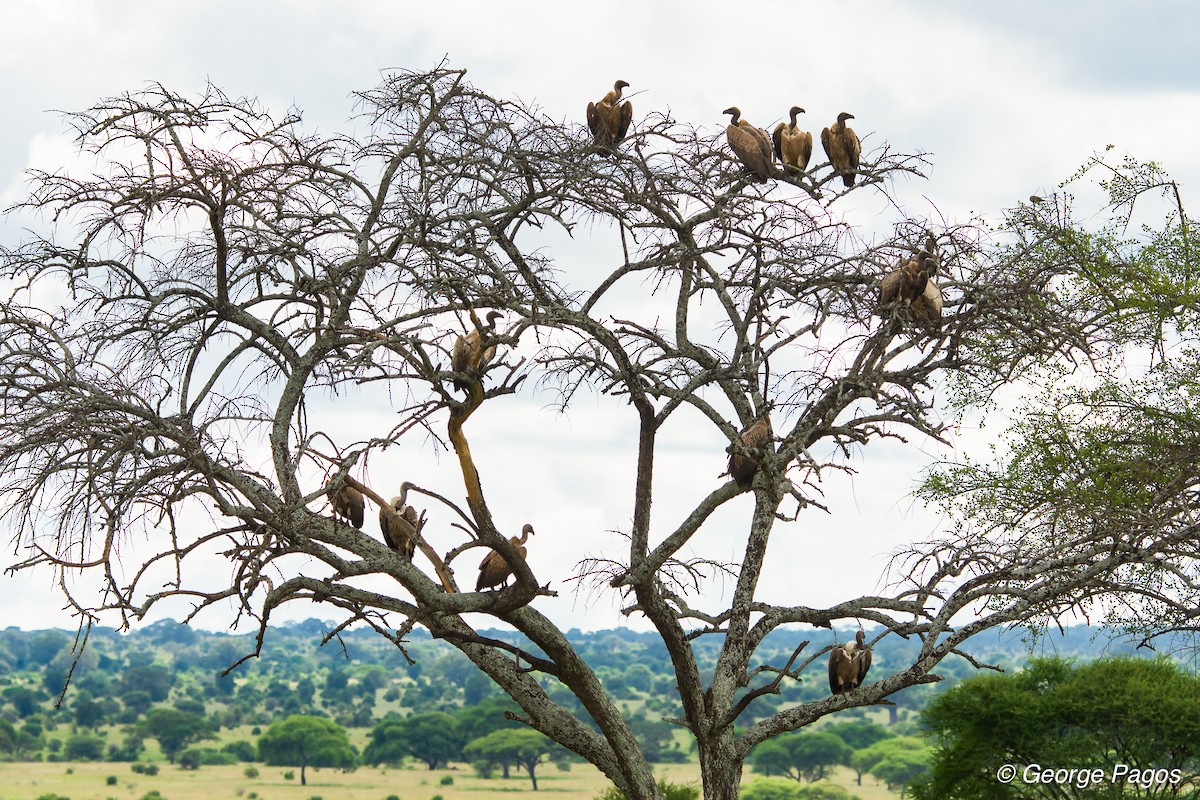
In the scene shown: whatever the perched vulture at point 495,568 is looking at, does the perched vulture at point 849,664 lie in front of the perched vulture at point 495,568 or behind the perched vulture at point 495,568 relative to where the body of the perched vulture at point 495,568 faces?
in front

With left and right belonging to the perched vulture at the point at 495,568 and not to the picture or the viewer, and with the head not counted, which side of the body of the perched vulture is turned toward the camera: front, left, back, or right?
right

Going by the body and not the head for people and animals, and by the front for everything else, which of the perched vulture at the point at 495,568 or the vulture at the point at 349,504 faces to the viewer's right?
the perched vulture

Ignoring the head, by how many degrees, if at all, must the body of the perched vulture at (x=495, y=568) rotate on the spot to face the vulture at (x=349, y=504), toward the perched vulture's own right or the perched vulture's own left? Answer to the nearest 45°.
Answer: approximately 180°
